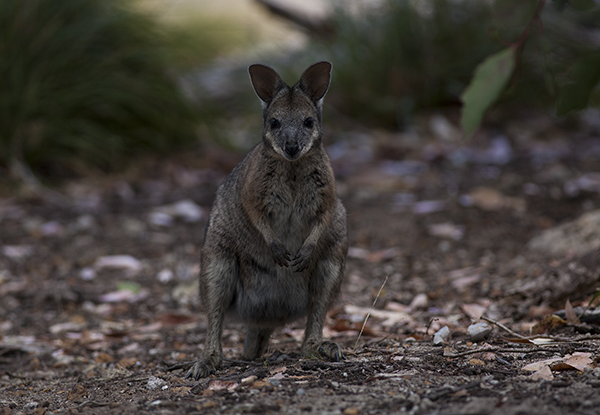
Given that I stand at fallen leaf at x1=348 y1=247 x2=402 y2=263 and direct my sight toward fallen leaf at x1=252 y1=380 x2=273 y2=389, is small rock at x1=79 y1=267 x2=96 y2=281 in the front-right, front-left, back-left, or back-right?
front-right

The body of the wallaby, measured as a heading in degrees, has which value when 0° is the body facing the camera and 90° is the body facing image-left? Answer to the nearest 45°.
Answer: approximately 0°

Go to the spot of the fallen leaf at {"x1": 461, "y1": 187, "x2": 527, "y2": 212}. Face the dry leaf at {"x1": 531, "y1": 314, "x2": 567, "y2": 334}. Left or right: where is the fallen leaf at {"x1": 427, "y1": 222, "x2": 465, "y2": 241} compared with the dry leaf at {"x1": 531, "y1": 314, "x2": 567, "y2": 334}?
right

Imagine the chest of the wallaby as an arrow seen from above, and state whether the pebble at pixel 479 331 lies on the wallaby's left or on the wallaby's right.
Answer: on the wallaby's left

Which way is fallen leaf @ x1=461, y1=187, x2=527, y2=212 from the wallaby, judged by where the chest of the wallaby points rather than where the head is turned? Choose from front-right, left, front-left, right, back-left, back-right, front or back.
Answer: back-left

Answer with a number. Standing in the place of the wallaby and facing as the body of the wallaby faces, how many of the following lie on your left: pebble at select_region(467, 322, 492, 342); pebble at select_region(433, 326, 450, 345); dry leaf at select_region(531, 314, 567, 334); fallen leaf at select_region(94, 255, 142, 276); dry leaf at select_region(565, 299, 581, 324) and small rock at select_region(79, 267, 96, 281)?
4

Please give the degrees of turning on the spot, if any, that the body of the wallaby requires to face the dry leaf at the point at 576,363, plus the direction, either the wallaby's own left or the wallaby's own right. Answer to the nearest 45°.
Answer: approximately 45° to the wallaby's own left

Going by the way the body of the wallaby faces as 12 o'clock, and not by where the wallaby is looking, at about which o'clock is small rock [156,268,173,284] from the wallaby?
The small rock is roughly at 5 o'clock from the wallaby.

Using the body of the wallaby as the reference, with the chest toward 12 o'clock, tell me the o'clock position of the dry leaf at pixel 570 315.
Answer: The dry leaf is roughly at 9 o'clock from the wallaby.

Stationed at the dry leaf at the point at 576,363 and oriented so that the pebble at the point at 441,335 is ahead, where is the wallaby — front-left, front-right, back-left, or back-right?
front-left

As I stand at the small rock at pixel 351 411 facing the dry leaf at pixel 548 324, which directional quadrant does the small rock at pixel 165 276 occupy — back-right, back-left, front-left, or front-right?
front-left

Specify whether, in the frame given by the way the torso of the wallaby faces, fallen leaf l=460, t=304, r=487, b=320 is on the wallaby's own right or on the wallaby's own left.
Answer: on the wallaby's own left

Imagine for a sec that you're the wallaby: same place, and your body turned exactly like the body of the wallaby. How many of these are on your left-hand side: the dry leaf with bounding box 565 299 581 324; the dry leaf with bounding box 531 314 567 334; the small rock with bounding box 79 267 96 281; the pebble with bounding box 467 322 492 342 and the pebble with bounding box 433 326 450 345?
4

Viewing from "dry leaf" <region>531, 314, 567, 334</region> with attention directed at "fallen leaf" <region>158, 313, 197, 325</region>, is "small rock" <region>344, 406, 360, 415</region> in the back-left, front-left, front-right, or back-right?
front-left

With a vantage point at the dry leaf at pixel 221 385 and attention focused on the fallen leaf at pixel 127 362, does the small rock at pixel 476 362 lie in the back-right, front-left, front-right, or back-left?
back-right

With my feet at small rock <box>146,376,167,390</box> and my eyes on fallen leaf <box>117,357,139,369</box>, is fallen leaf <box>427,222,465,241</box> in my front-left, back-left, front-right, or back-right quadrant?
front-right

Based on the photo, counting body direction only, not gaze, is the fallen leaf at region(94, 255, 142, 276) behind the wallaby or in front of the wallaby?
behind

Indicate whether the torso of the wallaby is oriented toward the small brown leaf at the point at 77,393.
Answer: no

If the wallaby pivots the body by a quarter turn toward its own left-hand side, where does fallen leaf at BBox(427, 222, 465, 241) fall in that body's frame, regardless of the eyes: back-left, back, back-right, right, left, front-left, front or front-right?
front-left
